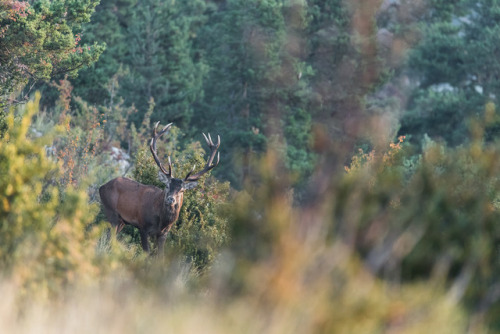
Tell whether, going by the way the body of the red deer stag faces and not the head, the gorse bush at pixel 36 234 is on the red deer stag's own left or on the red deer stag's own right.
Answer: on the red deer stag's own right

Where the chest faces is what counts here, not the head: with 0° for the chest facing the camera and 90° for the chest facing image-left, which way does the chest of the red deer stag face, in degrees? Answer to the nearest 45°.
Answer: approximately 315°
